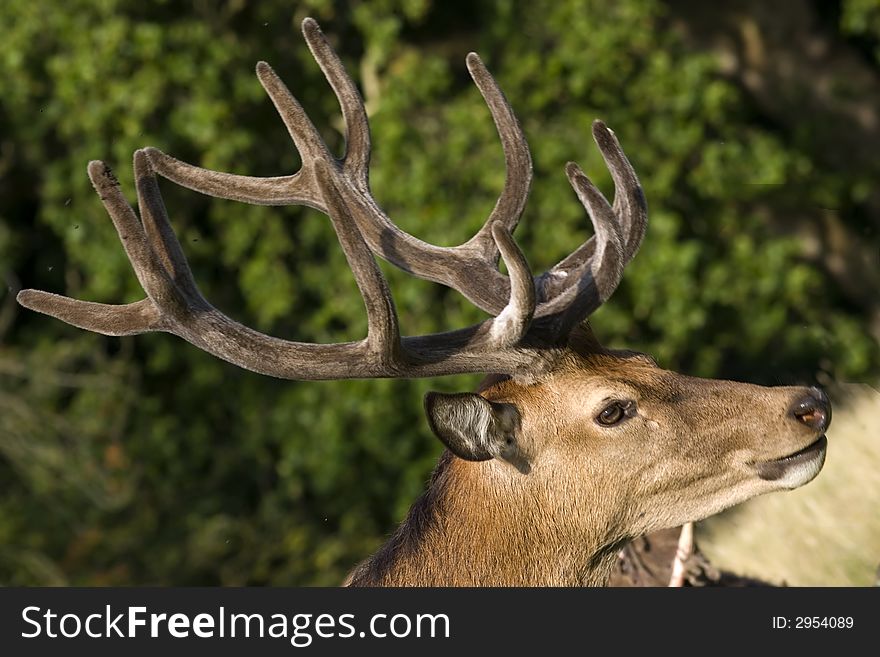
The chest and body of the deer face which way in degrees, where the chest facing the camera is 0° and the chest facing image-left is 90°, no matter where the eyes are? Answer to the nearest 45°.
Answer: approximately 270°
